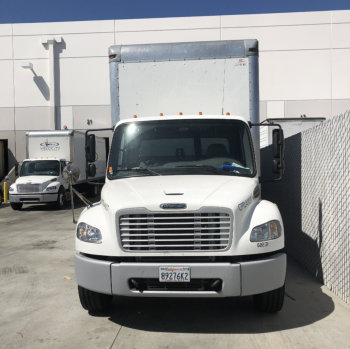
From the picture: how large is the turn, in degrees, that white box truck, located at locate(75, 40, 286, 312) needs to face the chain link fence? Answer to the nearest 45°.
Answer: approximately 135° to its left

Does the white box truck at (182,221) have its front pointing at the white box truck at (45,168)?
no

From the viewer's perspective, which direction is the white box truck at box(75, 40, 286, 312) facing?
toward the camera
